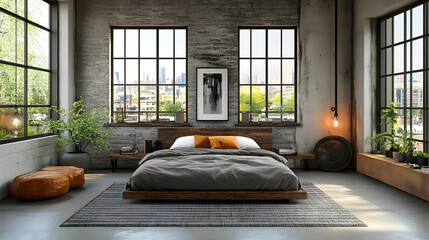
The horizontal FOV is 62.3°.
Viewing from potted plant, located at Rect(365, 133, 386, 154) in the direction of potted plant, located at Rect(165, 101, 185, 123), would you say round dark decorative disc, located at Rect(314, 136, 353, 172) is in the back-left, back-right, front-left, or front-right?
front-right

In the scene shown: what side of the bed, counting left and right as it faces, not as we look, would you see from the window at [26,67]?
right

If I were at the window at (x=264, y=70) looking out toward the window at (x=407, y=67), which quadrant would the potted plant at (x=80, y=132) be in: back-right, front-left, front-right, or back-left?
back-right

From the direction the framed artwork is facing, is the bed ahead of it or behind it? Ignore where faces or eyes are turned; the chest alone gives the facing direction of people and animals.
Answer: ahead

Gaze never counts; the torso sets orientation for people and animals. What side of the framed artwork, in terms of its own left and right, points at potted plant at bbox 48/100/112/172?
right

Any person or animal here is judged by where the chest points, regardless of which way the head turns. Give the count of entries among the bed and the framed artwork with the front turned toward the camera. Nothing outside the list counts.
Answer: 2

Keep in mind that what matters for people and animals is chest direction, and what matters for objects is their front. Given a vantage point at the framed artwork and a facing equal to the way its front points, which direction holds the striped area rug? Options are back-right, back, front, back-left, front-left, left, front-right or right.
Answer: front

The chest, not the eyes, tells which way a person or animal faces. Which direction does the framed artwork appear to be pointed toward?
toward the camera

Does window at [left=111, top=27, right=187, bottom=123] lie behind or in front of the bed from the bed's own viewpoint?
behind

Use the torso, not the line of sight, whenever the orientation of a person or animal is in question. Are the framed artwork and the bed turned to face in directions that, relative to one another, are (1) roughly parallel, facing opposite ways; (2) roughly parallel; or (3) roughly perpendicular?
roughly parallel

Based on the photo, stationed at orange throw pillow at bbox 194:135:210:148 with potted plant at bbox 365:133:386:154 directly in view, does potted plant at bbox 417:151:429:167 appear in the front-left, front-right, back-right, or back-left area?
front-right

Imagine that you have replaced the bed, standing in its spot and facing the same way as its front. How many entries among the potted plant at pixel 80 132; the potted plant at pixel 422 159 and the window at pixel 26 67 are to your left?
1

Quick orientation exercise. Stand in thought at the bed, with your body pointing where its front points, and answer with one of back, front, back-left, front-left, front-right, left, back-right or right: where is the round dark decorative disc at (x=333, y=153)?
back-left

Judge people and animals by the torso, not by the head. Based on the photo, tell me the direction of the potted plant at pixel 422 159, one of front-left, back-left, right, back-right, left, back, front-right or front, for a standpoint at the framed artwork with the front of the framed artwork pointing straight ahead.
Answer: front-left

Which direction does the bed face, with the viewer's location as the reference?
facing the viewer
